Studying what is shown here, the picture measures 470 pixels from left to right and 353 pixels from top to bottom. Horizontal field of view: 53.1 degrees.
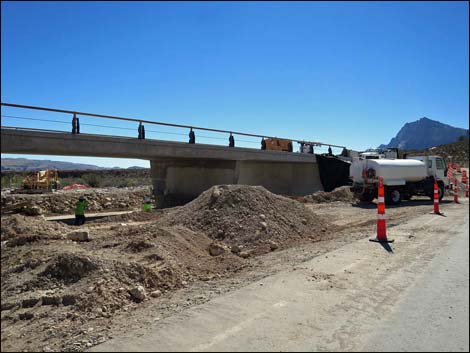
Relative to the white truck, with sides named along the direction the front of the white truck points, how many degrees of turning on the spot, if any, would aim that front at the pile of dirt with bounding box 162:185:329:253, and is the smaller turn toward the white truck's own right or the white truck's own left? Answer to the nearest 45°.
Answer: approximately 135° to the white truck's own right

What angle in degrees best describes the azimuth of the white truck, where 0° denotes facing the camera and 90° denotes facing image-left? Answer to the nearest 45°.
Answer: approximately 225°

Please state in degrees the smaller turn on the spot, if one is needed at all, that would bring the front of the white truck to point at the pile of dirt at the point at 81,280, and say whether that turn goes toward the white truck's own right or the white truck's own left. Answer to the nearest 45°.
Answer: approximately 135° to the white truck's own right

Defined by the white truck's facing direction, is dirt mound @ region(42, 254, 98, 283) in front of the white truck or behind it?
behind

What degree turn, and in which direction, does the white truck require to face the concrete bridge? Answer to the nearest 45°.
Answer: approximately 135° to its left

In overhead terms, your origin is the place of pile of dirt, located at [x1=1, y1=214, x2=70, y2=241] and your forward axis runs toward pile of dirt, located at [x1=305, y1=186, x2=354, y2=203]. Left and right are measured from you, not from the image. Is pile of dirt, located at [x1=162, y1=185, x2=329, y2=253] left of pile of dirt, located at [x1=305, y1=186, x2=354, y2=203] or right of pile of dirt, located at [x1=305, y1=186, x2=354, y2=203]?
right
